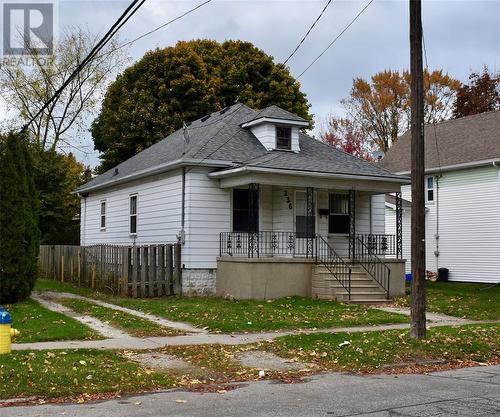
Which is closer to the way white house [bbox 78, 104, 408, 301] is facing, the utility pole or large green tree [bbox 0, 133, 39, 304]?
the utility pole

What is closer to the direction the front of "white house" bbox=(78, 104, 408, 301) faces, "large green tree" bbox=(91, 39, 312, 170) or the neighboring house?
the neighboring house

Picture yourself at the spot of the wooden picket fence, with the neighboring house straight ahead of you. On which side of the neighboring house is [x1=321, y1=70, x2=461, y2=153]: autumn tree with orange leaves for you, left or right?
left

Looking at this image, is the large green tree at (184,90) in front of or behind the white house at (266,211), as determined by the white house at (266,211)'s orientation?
behind

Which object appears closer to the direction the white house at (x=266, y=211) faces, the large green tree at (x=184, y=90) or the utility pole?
the utility pole

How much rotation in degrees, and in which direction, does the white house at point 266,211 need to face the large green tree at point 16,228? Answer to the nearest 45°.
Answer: approximately 90° to its right

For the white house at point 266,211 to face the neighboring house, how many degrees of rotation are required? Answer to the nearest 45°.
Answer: approximately 90° to its left

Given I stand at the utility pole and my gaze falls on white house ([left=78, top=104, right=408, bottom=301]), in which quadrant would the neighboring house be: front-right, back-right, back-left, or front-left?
front-right

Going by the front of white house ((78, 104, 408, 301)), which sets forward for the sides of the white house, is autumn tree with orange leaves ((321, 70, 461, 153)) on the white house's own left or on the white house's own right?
on the white house's own left

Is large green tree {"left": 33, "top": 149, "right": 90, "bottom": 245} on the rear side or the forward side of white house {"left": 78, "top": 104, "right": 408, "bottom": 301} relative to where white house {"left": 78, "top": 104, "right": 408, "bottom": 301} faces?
on the rear side

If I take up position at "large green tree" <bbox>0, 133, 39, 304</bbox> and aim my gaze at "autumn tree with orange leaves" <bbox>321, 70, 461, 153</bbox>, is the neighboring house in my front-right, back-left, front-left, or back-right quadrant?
front-right

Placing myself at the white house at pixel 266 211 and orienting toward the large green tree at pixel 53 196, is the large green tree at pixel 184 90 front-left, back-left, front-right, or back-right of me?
front-right

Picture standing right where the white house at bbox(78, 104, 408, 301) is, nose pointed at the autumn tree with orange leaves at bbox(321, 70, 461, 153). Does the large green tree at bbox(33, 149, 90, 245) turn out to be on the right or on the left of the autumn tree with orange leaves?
left

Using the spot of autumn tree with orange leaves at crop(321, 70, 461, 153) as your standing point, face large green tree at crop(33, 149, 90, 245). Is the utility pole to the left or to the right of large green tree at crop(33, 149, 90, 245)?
left
